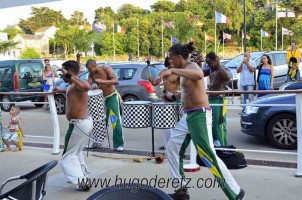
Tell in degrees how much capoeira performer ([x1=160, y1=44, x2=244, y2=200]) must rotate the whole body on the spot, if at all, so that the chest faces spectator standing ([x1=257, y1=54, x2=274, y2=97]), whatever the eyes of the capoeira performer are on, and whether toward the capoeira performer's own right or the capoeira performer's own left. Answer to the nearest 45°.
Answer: approximately 90° to the capoeira performer's own right

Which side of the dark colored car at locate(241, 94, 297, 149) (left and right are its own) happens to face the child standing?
front

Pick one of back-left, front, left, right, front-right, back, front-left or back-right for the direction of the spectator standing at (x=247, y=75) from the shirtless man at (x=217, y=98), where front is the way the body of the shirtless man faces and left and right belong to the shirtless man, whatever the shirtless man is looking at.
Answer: back-right

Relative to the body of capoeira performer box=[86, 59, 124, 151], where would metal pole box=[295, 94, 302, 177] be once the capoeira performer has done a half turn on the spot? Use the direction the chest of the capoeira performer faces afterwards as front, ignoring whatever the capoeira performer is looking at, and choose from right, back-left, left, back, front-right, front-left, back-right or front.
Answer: right

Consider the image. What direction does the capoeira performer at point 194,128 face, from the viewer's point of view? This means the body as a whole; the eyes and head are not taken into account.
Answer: to the viewer's left

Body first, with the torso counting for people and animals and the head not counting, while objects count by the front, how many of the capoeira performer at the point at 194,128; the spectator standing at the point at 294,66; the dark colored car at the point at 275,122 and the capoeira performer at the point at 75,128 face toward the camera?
1

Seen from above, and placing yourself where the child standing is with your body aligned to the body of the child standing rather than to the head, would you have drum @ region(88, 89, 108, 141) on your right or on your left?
on your left

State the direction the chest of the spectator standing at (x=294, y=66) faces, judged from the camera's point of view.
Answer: toward the camera

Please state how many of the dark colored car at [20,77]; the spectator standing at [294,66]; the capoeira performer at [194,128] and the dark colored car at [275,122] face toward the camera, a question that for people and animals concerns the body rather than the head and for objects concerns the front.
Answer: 1

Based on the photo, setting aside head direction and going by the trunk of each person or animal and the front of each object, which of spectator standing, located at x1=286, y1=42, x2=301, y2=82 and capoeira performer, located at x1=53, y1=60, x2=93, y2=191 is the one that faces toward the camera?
the spectator standing

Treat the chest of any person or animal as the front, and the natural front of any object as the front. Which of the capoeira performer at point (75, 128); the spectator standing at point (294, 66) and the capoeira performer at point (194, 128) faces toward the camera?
the spectator standing

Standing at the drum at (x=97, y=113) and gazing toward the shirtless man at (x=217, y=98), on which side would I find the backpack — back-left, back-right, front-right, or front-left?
front-right

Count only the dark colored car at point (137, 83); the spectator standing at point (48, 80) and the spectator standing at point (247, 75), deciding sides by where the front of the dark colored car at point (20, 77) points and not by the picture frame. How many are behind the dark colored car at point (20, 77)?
3

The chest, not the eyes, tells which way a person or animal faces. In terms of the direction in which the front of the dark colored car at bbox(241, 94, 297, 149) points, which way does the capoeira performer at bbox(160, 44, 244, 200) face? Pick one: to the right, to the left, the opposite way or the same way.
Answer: the same way

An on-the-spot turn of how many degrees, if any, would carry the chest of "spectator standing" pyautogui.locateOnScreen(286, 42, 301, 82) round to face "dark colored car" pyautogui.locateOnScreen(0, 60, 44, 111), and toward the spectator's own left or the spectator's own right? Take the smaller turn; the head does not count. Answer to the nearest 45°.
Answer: approximately 90° to the spectator's own right

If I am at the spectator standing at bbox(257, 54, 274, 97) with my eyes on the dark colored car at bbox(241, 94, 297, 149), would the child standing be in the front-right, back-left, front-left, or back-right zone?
front-right

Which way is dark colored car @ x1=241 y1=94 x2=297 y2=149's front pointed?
to the viewer's left
